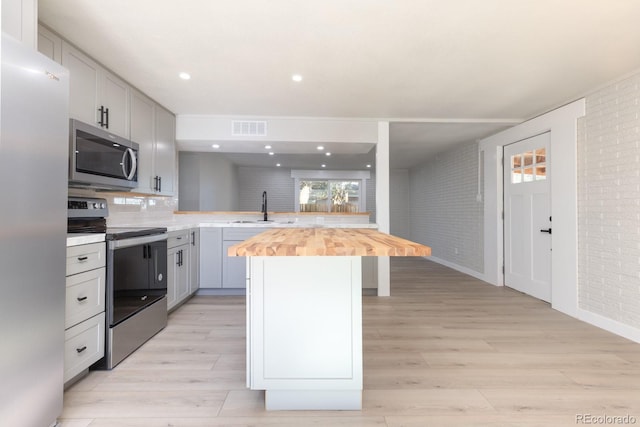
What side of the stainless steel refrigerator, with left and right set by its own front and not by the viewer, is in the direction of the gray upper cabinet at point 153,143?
left

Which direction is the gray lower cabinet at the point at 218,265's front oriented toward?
toward the camera

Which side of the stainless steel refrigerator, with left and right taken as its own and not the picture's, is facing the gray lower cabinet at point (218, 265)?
left

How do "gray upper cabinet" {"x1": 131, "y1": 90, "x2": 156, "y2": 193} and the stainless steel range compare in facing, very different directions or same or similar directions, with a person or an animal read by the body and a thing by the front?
same or similar directions

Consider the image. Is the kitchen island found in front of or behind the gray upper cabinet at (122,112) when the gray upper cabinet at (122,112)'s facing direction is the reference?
in front

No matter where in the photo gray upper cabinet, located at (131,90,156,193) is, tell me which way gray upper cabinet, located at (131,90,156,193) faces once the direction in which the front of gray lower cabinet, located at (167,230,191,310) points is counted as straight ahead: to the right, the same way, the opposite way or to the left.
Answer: the same way

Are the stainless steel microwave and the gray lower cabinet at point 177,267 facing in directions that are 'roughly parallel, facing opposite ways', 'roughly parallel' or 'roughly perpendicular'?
roughly parallel

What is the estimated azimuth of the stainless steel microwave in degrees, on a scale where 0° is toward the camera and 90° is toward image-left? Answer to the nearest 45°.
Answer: approximately 315°

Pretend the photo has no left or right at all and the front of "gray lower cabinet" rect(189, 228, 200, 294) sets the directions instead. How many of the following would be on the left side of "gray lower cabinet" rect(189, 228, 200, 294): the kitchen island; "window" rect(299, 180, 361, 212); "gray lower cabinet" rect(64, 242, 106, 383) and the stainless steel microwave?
1

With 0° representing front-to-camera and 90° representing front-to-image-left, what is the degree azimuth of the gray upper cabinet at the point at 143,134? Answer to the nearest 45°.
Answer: approximately 315°

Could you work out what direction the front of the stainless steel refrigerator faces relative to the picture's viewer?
facing the viewer and to the right of the viewer

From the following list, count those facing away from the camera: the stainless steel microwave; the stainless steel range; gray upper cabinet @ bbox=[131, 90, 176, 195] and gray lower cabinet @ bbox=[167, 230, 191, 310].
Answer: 0

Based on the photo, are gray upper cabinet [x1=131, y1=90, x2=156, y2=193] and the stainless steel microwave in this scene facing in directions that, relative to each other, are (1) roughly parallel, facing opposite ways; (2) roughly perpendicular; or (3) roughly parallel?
roughly parallel
